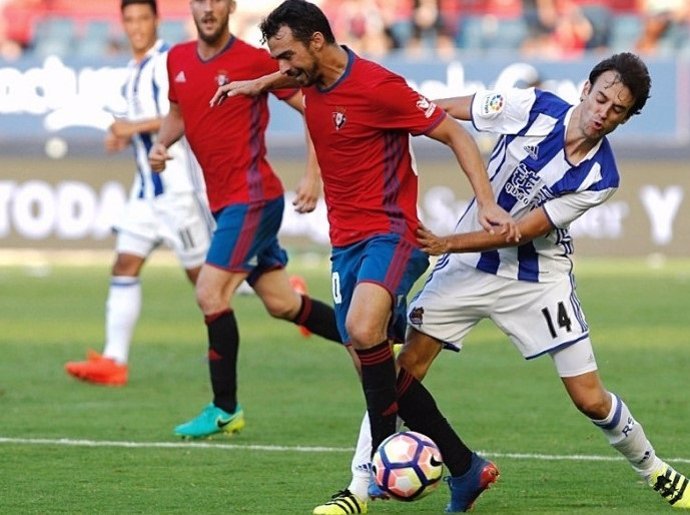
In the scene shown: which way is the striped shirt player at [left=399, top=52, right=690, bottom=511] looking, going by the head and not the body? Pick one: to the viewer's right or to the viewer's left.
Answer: to the viewer's left

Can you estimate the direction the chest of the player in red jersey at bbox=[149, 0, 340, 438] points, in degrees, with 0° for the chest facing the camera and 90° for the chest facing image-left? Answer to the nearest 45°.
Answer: approximately 45°

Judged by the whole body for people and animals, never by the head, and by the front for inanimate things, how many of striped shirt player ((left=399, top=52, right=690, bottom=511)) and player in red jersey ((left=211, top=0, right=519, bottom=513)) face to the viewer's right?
0

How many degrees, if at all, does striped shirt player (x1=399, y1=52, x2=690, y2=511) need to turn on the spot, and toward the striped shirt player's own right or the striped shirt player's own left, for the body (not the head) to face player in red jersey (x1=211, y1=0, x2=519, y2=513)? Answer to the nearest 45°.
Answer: approximately 45° to the striped shirt player's own right

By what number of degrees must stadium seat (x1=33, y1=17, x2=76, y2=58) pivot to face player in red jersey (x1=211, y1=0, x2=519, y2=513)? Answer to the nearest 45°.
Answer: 0° — it already faces them

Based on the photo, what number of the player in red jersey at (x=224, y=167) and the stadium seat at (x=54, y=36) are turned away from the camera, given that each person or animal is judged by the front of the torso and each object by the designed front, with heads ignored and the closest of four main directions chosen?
0

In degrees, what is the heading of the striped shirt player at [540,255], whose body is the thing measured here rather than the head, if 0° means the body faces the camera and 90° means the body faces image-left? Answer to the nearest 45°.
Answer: approximately 45°

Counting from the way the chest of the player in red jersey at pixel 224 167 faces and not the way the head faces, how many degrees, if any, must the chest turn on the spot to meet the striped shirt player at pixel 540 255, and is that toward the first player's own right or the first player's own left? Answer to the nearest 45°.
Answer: approximately 90° to the first player's own left

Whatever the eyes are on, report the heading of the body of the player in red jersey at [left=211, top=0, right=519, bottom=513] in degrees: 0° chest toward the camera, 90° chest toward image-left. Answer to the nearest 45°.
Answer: approximately 45°

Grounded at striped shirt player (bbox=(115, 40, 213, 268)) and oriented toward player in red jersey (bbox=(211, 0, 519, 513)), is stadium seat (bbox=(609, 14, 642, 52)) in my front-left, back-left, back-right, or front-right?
back-left

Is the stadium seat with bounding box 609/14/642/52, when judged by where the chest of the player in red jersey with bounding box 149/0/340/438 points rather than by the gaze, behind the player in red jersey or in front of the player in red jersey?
behind

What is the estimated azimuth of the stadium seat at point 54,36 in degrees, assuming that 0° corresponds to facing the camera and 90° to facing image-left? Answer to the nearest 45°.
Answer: approximately 0°
